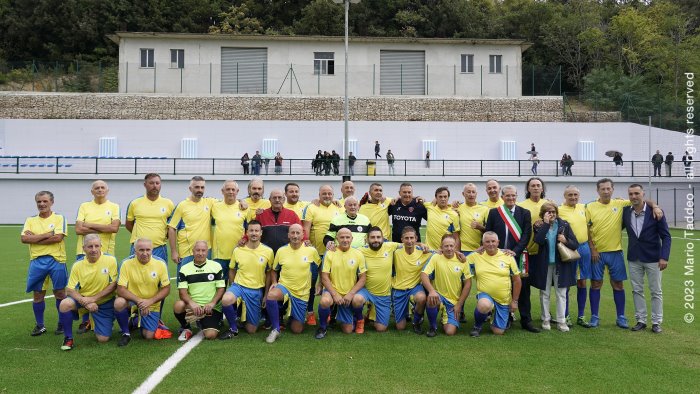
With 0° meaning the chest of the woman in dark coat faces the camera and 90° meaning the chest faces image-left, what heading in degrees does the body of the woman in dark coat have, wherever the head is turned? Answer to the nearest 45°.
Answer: approximately 0°

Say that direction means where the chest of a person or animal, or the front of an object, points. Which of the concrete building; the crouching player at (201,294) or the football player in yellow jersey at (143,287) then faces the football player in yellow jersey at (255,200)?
the concrete building

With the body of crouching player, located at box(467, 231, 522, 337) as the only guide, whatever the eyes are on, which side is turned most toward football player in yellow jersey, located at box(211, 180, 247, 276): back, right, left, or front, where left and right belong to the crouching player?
right

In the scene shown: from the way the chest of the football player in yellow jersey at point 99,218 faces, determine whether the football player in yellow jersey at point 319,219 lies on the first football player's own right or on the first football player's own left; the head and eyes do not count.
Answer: on the first football player's own left

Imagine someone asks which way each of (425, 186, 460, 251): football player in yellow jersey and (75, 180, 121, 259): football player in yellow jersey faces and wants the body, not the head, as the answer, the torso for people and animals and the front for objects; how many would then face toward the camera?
2

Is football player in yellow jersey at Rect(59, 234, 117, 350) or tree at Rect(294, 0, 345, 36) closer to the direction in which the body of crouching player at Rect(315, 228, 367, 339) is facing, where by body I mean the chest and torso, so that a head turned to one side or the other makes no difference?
the football player in yellow jersey

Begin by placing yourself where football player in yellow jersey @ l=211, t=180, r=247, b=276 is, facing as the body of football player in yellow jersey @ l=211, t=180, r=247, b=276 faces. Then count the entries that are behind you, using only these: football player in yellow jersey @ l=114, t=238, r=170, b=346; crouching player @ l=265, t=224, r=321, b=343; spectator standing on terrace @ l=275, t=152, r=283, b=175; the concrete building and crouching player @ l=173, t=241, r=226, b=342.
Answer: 2

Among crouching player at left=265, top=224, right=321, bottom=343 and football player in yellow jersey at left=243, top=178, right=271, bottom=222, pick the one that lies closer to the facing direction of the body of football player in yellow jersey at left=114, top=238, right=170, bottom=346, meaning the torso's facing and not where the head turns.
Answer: the crouching player

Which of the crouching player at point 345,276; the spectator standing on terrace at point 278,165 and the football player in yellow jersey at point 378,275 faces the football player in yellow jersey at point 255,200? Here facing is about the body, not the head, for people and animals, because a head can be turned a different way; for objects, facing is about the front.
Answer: the spectator standing on terrace

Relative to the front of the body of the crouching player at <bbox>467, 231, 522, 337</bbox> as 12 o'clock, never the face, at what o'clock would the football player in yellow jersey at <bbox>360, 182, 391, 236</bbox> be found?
The football player in yellow jersey is roughly at 4 o'clock from the crouching player.

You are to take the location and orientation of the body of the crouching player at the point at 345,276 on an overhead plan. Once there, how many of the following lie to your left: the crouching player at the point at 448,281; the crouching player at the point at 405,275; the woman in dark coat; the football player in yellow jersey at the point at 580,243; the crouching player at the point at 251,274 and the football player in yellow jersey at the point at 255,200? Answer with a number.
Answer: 4

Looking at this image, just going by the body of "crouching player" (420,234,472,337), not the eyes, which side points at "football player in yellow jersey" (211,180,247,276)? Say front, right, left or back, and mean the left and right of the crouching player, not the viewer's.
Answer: right
